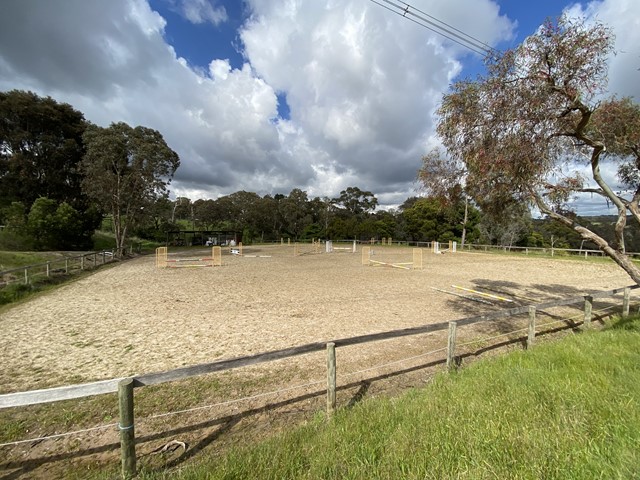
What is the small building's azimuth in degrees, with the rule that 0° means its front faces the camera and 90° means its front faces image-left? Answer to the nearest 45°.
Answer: approximately 0°

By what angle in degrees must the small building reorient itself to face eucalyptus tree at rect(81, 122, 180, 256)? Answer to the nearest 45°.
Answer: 0° — it already faces it

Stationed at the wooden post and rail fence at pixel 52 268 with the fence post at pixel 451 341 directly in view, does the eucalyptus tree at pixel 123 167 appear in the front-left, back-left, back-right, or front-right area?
back-left

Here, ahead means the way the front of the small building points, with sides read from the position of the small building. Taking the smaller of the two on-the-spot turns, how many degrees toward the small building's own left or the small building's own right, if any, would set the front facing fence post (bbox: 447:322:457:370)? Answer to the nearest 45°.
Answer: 0° — it already faces it

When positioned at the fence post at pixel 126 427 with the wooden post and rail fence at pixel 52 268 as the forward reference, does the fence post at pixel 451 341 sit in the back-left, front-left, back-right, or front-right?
back-right

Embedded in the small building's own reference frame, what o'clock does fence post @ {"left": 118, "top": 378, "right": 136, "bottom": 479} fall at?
The fence post is roughly at 12 o'clock from the small building.
